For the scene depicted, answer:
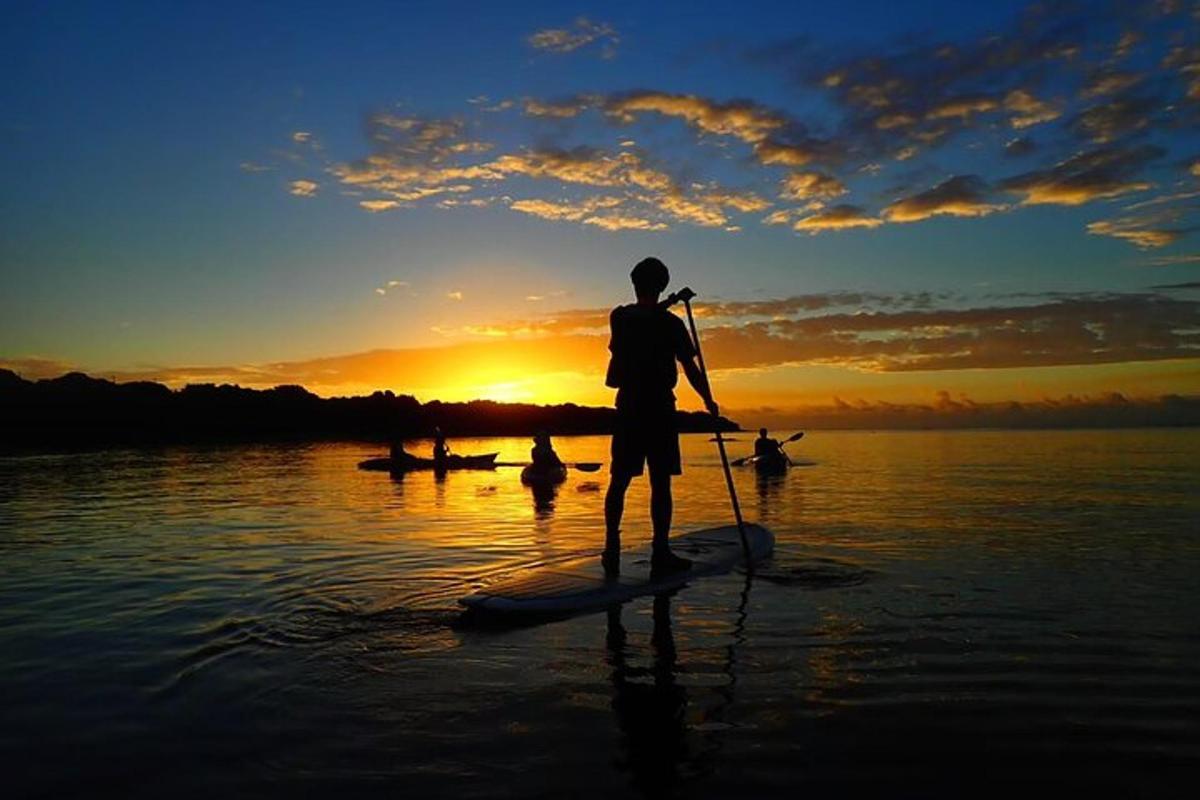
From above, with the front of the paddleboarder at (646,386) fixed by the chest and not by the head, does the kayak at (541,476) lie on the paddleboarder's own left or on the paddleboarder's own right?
on the paddleboarder's own left

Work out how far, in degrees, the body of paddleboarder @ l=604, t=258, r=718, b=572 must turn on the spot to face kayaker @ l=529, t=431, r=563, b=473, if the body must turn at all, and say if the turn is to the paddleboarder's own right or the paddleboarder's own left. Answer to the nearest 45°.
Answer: approximately 45° to the paddleboarder's own left

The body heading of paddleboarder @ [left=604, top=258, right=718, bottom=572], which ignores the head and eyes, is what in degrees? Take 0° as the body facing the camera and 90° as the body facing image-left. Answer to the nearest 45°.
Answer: approximately 225°

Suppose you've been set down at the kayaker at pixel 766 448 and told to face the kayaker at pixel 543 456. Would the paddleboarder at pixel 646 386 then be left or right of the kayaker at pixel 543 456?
left
